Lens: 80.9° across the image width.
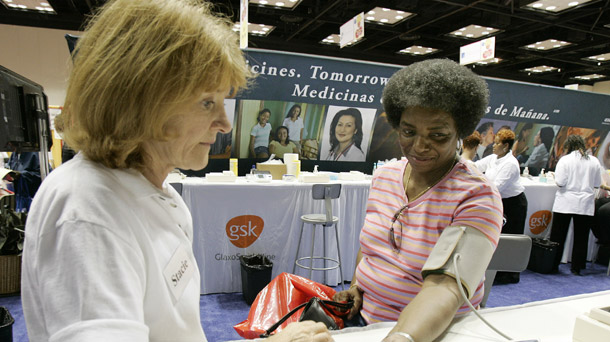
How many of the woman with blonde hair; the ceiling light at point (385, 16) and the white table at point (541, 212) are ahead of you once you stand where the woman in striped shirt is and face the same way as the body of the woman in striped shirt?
1

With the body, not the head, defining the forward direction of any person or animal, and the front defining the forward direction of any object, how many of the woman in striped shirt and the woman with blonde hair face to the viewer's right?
1

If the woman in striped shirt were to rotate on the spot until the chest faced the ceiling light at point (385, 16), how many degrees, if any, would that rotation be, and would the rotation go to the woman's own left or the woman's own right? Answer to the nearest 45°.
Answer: approximately 135° to the woman's own right

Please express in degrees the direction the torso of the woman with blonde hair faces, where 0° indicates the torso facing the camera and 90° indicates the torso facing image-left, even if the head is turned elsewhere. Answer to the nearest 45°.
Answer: approximately 270°

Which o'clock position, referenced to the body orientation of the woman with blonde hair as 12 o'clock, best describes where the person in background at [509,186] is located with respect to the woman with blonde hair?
The person in background is roughly at 11 o'clock from the woman with blonde hair.

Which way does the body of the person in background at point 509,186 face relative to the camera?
to the viewer's left
